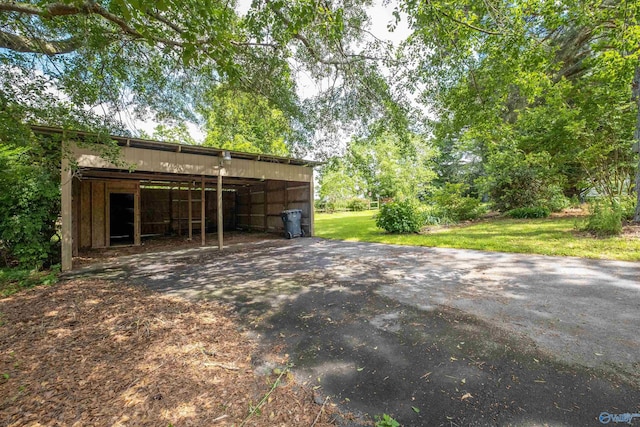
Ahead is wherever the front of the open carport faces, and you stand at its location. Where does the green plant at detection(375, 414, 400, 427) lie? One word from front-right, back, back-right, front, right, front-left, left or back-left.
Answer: front-right

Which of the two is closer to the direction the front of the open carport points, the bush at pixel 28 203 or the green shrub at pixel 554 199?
the green shrub

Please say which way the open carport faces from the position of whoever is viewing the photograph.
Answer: facing the viewer and to the right of the viewer

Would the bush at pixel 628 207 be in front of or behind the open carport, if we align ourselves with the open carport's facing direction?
in front

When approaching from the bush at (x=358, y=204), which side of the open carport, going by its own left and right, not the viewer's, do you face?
left

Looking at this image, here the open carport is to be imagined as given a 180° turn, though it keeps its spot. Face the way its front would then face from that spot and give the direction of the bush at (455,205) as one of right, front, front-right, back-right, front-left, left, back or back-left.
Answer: back-right

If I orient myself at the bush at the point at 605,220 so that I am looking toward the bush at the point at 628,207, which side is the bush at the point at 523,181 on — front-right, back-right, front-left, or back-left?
front-left

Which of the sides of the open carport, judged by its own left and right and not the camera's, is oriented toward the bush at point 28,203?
right

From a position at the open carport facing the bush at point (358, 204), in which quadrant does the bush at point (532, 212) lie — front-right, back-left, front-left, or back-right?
front-right

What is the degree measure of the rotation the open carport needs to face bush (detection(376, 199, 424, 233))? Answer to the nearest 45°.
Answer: approximately 45° to its left
